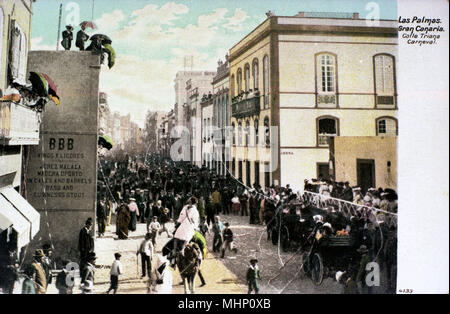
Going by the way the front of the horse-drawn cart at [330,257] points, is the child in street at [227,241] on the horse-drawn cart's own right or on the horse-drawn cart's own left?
on the horse-drawn cart's own left

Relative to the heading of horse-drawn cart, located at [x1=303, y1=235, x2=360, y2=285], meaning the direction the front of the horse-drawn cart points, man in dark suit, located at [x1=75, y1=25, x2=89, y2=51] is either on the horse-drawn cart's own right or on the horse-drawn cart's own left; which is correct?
on the horse-drawn cart's own left

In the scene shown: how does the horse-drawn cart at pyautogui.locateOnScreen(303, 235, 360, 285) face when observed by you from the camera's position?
facing away from the viewer and to the left of the viewer
